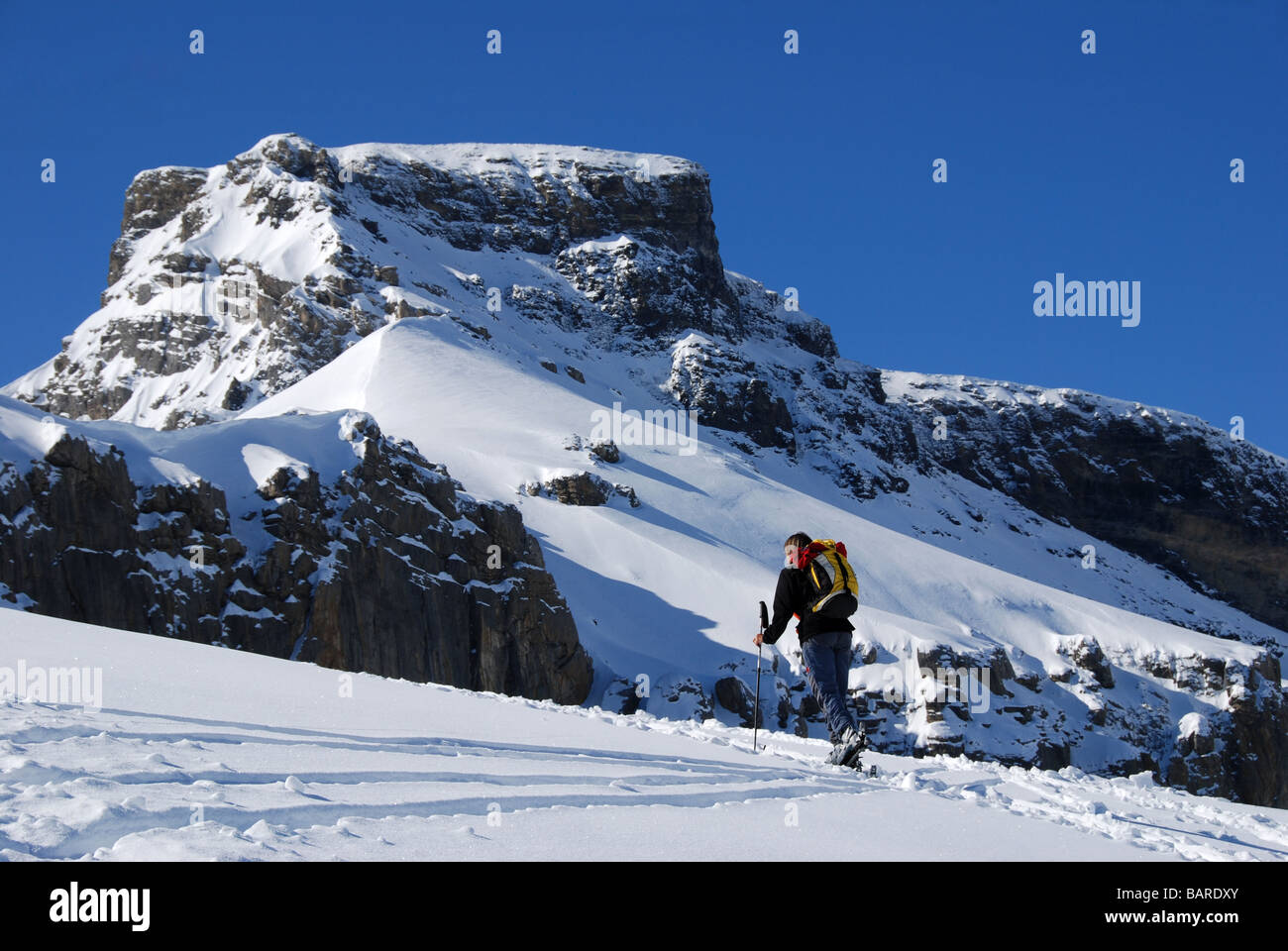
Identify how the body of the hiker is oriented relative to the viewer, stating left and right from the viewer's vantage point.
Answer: facing away from the viewer and to the left of the viewer
